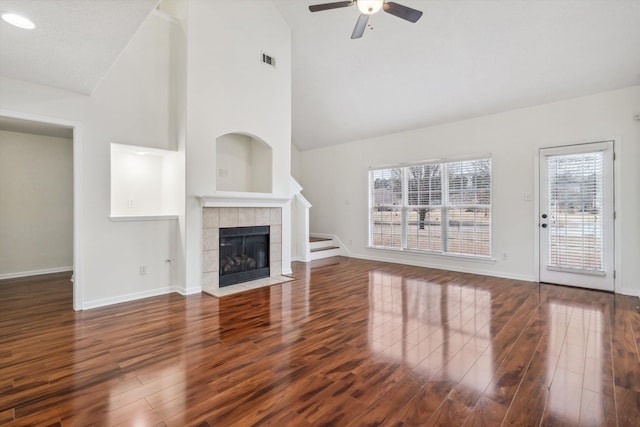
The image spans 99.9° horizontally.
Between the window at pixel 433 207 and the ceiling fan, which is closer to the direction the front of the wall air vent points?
the ceiling fan

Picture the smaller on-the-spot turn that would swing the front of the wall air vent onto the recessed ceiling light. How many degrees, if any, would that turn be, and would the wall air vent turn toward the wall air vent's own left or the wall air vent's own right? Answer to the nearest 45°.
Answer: approximately 90° to the wall air vent's own right

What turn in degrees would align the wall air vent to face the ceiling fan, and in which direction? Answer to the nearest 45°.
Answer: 0° — it already faces it

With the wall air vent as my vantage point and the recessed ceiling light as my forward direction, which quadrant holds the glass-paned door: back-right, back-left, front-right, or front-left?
back-left

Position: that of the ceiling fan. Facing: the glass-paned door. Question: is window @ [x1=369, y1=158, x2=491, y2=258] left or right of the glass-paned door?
left

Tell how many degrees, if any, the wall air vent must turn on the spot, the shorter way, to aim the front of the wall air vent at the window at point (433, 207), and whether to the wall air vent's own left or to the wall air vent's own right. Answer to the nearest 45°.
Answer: approximately 45° to the wall air vent's own left

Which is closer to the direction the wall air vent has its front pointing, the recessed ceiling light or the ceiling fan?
the ceiling fan

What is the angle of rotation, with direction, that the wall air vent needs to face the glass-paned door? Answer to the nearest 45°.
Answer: approximately 45° to its left
